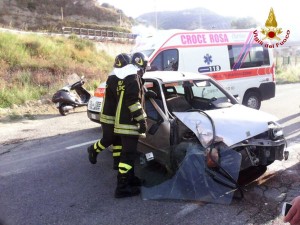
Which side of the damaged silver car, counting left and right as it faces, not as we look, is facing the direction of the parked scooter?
back

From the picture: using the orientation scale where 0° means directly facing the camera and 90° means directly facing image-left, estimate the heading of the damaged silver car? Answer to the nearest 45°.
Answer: approximately 315°

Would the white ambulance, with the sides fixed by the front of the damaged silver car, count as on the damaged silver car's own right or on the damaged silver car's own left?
on the damaged silver car's own left

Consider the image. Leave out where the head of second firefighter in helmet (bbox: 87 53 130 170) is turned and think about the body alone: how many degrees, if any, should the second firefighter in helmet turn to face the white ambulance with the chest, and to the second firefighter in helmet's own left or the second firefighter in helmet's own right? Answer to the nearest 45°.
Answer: approximately 45° to the second firefighter in helmet's own left

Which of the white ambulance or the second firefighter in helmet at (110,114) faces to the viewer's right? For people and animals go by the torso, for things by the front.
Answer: the second firefighter in helmet

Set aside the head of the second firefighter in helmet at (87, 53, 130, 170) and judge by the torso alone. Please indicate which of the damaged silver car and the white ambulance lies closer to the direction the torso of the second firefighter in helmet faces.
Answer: the damaged silver car

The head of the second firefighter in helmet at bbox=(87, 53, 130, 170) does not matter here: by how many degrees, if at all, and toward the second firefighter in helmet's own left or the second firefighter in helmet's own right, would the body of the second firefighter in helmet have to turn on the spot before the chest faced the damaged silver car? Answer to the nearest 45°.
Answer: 0° — they already face it

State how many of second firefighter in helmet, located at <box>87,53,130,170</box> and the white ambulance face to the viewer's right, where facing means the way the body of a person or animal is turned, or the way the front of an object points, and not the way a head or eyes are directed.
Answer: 1
